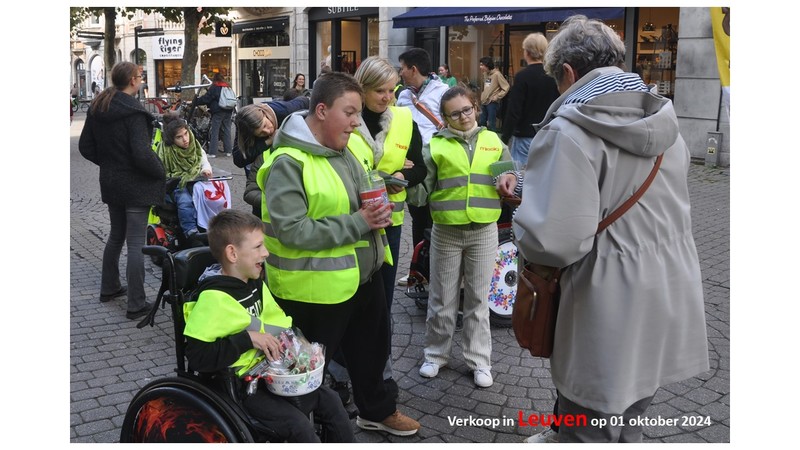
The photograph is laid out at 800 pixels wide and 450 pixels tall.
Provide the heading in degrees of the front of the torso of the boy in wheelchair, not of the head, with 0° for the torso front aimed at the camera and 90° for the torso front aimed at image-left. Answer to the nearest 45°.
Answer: approximately 315°

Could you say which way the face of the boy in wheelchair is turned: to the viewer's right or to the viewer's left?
to the viewer's right

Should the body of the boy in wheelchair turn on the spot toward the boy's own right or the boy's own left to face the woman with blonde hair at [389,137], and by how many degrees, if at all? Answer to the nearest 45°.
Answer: approximately 90° to the boy's own left

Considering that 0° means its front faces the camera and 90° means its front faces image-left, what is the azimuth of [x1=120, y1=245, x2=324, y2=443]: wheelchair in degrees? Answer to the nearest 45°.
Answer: approximately 315°

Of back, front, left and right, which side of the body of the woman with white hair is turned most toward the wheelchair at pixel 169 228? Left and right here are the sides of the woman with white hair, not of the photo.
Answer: front

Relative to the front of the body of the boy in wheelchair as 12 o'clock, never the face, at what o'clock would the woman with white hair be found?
The woman with white hair is roughly at 11 o'clock from the boy in wheelchair.

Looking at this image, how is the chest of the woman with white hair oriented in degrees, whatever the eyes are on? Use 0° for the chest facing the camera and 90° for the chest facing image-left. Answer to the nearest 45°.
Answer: approximately 135°

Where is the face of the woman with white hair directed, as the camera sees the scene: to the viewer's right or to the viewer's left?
to the viewer's left

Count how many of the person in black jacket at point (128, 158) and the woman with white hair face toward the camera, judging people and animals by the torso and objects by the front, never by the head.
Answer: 0

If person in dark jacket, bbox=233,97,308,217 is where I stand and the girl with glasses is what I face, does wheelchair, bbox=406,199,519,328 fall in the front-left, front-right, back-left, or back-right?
front-left

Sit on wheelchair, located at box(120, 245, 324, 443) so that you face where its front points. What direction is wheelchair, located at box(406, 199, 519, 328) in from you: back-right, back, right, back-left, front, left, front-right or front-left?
left

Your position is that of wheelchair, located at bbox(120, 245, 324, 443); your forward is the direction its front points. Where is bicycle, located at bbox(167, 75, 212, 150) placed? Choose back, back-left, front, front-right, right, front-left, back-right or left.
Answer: back-left

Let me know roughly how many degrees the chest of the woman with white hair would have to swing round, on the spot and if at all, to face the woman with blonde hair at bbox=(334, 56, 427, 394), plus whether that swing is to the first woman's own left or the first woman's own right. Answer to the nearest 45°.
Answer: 0° — they already face them

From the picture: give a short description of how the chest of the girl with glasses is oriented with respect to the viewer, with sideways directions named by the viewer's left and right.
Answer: facing the viewer

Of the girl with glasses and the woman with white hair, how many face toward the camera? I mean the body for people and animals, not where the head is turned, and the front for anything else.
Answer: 1
